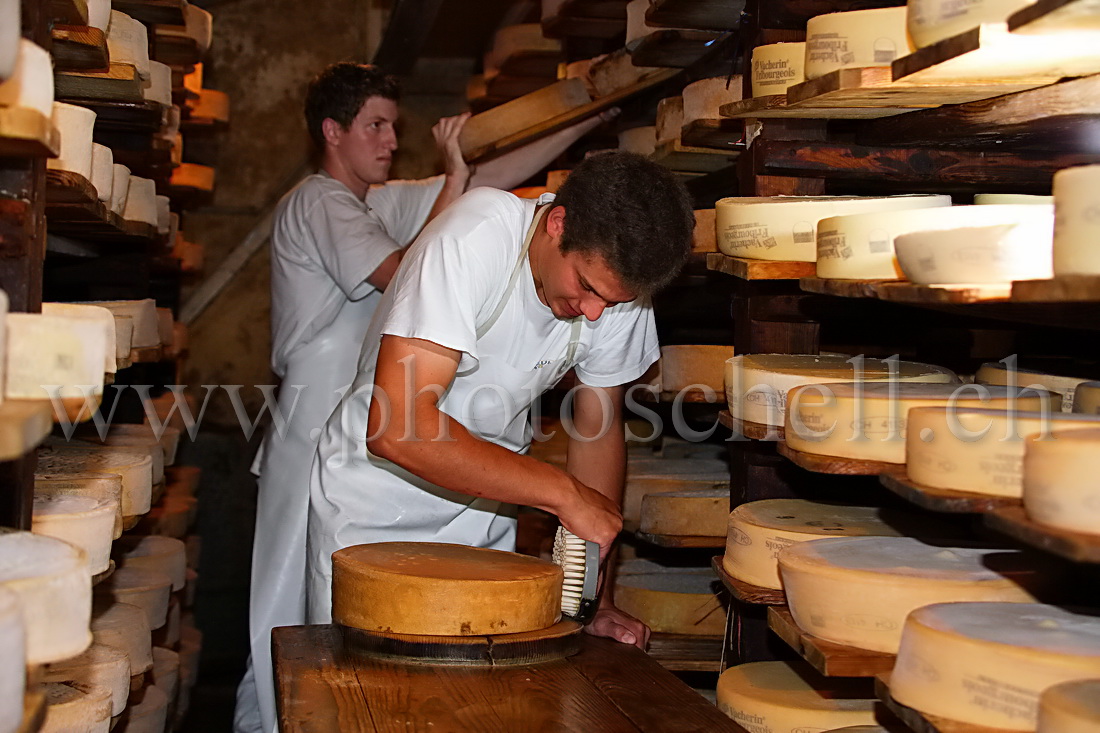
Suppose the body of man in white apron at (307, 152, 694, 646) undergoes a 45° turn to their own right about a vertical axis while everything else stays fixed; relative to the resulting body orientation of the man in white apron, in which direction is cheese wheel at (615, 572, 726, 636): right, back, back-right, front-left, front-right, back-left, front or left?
back-left

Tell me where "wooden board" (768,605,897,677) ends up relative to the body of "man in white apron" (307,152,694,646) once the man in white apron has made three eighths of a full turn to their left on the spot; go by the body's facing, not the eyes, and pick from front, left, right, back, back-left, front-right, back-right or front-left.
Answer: back-right

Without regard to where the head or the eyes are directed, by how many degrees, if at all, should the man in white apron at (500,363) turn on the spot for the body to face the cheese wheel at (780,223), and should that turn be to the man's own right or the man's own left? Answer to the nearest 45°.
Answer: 0° — they already face it

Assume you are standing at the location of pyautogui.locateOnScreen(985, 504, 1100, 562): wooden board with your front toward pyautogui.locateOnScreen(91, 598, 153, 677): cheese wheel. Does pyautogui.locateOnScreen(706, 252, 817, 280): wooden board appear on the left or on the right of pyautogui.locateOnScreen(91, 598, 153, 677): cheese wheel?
right

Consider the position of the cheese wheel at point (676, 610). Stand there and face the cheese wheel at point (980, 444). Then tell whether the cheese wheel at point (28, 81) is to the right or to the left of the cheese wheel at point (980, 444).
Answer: right

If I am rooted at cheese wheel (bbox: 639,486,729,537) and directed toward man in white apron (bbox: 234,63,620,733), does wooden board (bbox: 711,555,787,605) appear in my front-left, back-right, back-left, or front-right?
back-left

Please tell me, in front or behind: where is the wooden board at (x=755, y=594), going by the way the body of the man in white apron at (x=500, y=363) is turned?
in front

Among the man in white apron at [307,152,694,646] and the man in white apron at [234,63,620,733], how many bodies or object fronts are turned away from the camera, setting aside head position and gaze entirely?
0

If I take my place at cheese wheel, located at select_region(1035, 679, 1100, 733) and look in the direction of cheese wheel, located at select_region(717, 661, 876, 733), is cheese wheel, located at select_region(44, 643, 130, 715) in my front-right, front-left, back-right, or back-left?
front-left

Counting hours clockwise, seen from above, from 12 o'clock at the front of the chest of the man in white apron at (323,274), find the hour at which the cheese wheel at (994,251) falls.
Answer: The cheese wheel is roughly at 2 o'clock from the man in white apron.

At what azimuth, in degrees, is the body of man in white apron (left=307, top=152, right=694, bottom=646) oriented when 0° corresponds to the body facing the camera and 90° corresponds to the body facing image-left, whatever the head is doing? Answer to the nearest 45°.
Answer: approximately 315°

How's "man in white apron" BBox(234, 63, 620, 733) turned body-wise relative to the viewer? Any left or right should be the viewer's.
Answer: facing to the right of the viewer
